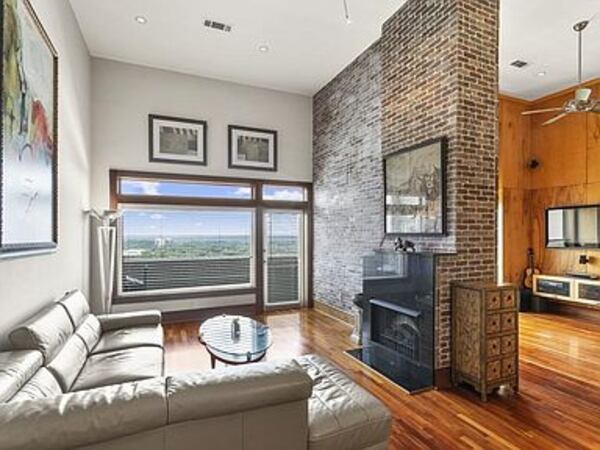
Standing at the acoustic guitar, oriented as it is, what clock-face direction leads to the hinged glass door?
The hinged glass door is roughly at 2 o'clock from the acoustic guitar.

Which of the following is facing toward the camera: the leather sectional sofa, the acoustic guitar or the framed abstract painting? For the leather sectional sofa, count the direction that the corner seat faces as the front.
the acoustic guitar

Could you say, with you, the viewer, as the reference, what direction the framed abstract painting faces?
facing to the right of the viewer

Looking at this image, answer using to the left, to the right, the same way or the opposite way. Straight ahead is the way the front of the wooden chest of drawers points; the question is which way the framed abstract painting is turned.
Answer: to the left

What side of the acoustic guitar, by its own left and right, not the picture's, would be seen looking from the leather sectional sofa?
front

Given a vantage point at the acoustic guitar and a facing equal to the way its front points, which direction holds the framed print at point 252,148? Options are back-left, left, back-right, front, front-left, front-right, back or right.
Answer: front-right

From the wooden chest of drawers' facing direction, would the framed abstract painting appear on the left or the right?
on its right

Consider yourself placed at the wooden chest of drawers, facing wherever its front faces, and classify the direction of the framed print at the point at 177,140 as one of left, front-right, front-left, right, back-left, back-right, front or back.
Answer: back-right

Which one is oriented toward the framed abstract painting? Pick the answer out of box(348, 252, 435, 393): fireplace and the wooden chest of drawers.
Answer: the fireplace

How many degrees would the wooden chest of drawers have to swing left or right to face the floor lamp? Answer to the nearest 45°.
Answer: approximately 135° to its right

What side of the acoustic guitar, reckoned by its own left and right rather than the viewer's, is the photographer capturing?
front

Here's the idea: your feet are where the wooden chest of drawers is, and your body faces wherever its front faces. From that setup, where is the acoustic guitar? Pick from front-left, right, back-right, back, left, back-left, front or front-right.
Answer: back-left

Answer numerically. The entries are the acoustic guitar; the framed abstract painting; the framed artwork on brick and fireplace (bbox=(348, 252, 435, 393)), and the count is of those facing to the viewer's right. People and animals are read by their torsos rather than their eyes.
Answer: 1

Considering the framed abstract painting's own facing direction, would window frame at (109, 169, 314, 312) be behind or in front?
in front
